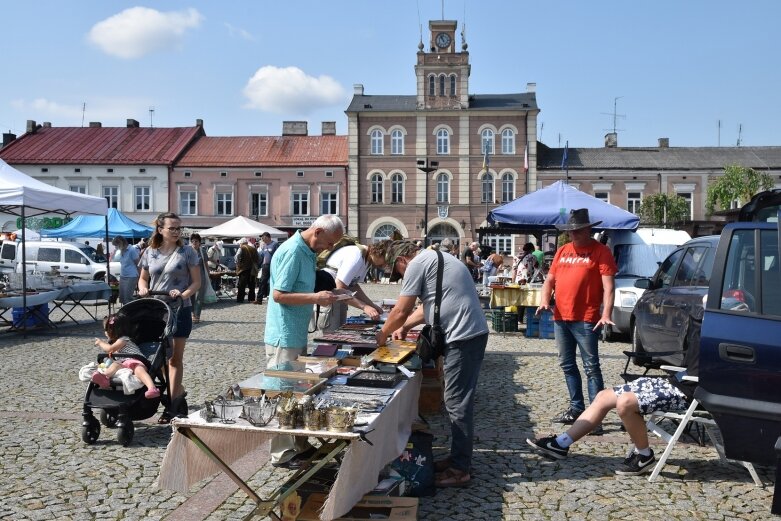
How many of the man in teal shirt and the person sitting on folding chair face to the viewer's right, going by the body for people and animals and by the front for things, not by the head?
1

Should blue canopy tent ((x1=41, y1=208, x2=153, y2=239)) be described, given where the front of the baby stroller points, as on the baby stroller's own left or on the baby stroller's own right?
on the baby stroller's own right

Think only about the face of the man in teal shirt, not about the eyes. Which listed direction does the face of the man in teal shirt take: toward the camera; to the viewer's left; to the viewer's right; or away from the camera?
to the viewer's right

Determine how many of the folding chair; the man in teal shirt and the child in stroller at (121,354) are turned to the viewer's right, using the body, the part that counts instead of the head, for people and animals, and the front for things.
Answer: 1

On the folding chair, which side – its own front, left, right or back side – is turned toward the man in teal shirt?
front

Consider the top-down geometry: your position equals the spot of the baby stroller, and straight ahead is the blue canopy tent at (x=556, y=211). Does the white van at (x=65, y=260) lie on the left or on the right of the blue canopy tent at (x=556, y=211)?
left

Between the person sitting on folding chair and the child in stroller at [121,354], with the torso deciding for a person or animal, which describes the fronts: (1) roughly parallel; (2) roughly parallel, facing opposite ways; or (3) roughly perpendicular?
roughly perpendicular

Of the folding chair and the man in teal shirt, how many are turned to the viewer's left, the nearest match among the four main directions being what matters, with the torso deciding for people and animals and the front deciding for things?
1

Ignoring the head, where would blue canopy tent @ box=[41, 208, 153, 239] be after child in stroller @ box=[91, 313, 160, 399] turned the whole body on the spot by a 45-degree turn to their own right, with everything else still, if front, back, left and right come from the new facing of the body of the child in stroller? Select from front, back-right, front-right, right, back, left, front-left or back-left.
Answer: right

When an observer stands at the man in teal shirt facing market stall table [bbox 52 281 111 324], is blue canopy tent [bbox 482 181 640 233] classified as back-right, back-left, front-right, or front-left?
front-right

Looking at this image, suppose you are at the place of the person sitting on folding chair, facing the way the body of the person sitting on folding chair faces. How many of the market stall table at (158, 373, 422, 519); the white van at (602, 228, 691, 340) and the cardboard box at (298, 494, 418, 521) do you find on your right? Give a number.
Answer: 1

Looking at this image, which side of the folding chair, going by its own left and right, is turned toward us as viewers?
left

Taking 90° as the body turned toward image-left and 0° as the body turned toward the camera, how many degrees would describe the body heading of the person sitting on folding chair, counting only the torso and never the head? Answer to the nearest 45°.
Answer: approximately 90°

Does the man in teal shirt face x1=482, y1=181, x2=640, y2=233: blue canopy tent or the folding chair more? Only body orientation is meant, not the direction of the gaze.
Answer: the folding chair

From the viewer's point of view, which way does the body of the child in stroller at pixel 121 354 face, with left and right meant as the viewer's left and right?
facing the viewer and to the left of the viewer

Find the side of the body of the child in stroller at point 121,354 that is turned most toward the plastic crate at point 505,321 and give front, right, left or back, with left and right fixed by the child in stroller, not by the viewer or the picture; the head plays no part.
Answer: back

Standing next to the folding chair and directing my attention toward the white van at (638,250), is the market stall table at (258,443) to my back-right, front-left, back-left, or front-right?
back-left
